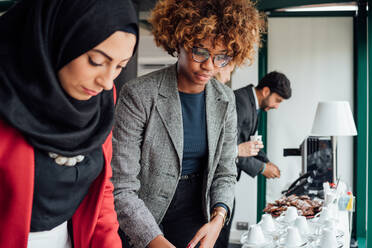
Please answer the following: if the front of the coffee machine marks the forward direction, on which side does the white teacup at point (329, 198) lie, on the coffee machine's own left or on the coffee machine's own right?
on the coffee machine's own left

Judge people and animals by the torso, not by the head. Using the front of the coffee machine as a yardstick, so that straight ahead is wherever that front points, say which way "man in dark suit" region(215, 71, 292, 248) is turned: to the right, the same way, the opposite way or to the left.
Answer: the opposite way

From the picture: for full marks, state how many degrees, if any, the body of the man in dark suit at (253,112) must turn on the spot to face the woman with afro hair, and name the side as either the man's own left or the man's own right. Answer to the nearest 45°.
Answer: approximately 90° to the man's own right

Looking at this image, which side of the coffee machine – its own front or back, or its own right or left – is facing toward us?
left

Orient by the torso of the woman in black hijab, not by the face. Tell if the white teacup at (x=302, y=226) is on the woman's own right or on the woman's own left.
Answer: on the woman's own left

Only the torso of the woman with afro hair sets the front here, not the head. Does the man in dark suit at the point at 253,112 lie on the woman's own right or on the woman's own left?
on the woman's own left

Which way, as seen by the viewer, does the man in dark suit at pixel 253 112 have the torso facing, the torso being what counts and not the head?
to the viewer's right

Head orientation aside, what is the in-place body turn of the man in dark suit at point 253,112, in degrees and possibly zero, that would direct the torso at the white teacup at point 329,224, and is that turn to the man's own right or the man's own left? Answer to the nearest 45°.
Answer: approximately 90° to the man's own right

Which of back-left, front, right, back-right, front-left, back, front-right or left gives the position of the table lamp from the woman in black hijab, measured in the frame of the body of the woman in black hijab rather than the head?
left

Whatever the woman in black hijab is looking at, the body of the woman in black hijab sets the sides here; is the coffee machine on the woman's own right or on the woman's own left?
on the woman's own left

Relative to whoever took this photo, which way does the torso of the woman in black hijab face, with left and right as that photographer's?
facing the viewer and to the right of the viewer
